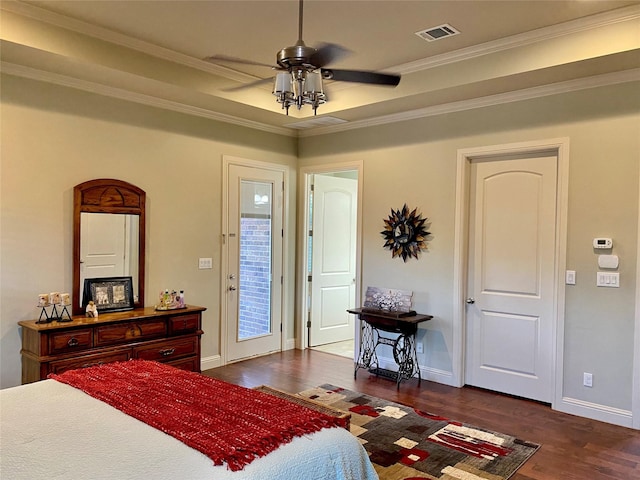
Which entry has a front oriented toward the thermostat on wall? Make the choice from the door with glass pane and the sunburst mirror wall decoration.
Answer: the door with glass pane

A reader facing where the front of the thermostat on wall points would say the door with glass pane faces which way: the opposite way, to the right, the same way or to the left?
to the left

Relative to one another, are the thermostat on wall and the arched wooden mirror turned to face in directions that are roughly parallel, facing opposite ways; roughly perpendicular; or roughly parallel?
roughly perpendicular

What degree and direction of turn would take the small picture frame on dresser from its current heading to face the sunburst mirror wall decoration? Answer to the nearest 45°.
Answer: approximately 45° to its left

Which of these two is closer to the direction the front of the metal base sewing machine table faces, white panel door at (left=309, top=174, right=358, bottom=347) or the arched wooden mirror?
the arched wooden mirror

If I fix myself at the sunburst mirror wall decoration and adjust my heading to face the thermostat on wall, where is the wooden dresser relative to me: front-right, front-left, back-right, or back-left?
back-right

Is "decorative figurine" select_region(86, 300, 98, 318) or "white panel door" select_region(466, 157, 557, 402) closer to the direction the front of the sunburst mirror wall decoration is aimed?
the decorative figurine

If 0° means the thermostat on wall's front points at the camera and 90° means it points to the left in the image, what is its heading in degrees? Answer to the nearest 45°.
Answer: approximately 0°

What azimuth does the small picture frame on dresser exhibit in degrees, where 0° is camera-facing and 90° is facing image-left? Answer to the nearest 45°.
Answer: approximately 315°

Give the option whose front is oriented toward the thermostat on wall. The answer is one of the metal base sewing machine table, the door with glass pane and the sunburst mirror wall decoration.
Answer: the door with glass pane
